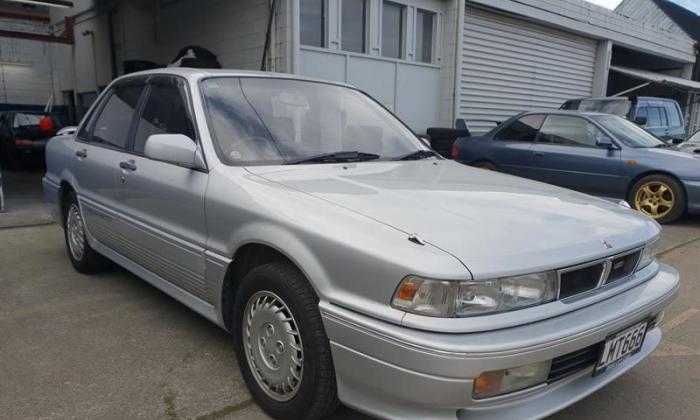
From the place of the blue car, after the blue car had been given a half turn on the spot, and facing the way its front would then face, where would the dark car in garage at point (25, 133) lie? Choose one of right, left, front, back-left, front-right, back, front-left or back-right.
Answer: front-left

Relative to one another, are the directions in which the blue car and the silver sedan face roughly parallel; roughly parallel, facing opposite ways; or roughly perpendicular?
roughly parallel

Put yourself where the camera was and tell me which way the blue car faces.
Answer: facing the viewer and to the right of the viewer

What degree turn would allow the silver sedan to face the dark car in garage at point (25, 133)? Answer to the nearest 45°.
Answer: approximately 180°

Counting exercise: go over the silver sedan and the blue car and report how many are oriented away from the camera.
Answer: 0

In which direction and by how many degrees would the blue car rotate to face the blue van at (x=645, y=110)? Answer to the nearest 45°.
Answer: approximately 135° to its left

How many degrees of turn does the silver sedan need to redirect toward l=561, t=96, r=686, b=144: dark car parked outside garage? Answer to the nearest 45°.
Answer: approximately 90° to its left

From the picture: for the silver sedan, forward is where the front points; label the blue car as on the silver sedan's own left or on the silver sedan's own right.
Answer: on the silver sedan's own left

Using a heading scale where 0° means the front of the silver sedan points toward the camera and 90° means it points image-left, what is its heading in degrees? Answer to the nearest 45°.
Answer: approximately 315°
